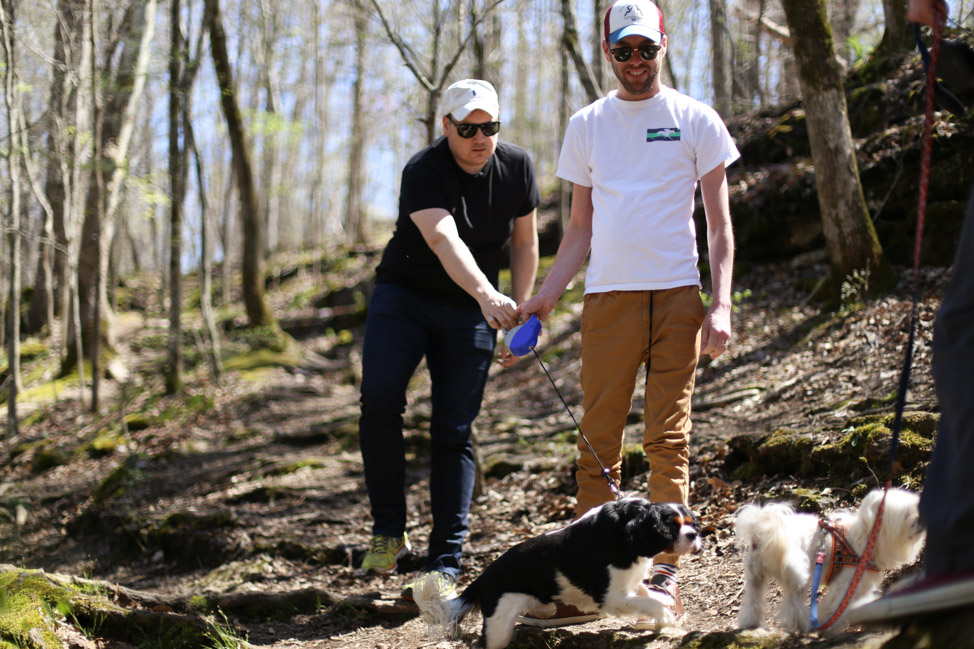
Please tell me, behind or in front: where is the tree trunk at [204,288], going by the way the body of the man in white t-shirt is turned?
behind

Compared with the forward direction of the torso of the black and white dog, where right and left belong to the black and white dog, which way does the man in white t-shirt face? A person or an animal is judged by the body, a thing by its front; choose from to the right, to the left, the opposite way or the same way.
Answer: to the right

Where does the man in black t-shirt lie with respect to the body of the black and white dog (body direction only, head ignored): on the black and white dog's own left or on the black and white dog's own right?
on the black and white dog's own left

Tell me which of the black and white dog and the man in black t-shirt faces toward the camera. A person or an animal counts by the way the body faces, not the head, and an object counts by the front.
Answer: the man in black t-shirt

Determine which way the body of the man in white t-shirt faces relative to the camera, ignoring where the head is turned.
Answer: toward the camera

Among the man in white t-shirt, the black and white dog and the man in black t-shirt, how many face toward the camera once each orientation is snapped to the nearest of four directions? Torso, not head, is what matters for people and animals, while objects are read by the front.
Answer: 2

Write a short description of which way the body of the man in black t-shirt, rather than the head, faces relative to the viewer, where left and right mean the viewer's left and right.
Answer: facing the viewer

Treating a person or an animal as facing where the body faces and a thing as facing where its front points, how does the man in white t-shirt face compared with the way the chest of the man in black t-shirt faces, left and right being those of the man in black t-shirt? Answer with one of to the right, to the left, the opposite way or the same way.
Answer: the same way

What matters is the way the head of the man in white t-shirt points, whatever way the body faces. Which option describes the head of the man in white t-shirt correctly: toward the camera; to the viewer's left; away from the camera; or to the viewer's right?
toward the camera

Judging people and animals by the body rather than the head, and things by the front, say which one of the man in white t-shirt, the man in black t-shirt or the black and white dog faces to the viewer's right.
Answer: the black and white dog

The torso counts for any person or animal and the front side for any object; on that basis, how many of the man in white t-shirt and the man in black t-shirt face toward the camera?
2

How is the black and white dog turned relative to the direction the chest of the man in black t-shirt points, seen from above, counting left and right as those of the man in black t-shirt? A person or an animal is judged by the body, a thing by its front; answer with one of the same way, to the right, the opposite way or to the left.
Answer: to the left

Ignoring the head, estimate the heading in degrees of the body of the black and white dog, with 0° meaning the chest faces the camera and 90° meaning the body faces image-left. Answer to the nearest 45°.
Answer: approximately 270°
